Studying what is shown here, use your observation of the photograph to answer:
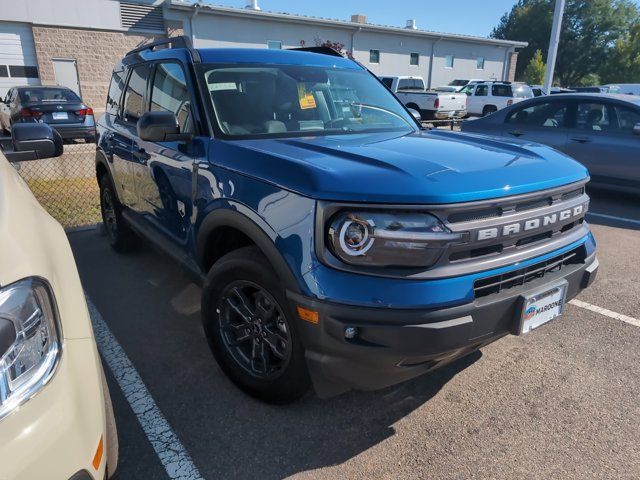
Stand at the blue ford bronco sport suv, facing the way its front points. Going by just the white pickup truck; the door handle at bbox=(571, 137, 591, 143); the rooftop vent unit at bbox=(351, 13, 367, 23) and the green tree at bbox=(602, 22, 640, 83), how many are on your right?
0

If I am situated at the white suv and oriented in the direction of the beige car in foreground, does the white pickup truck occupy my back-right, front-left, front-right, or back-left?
front-right

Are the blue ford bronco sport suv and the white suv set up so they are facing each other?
no

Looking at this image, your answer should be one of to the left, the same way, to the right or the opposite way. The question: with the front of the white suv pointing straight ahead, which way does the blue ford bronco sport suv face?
the opposite way

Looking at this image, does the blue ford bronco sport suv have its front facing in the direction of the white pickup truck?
no

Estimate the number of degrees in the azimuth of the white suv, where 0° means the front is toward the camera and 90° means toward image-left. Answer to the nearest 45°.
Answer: approximately 135°

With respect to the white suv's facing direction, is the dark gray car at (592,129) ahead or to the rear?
to the rear

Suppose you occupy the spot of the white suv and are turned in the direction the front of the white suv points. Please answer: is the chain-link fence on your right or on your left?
on your left

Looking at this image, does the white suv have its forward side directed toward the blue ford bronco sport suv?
no

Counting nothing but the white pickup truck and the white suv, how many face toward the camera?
0

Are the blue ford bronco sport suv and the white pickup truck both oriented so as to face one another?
no

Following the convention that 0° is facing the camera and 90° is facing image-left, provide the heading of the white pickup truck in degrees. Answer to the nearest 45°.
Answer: approximately 135°

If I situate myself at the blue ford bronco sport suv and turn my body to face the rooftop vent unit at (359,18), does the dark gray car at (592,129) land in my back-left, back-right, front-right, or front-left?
front-right

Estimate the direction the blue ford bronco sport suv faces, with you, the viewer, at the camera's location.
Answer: facing the viewer and to the right of the viewer

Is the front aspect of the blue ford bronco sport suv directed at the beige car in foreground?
no

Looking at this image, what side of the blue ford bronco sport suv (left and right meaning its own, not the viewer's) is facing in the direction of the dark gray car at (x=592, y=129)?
left

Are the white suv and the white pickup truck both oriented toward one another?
no

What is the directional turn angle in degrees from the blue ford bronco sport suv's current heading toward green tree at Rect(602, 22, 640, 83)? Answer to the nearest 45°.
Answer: approximately 90° to its left
